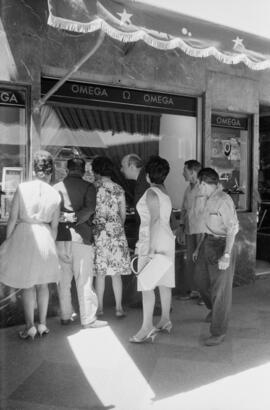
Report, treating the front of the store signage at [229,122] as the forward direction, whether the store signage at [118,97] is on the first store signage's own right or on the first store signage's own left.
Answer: on the first store signage's own right

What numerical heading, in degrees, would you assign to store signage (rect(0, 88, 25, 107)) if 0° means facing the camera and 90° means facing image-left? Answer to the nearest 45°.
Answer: approximately 315°

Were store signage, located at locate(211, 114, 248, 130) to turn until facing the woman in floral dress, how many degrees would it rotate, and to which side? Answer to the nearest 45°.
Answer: approximately 90° to its right

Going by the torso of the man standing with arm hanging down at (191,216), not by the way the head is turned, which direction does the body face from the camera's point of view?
to the viewer's left

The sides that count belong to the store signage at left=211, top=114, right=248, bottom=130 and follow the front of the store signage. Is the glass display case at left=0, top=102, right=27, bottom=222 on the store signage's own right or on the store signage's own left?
on the store signage's own right

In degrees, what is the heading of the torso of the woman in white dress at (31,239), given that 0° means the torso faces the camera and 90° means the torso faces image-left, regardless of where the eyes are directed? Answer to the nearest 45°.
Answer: approximately 180°

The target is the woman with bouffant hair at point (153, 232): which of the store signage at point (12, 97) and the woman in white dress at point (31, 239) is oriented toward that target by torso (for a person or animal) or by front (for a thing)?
the store signage

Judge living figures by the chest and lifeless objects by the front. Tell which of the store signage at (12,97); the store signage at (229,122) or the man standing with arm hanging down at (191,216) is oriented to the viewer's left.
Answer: the man standing with arm hanging down

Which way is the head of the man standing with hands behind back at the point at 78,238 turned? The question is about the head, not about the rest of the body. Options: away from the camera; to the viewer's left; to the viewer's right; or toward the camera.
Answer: away from the camera

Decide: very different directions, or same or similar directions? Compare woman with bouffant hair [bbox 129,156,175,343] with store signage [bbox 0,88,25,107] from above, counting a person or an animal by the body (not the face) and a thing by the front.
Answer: very different directions

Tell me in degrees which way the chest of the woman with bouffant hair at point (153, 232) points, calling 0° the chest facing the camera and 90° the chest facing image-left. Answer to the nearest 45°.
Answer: approximately 135°

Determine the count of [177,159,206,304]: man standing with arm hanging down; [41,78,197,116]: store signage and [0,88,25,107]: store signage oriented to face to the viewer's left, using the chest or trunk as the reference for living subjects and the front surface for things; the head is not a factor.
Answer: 1
